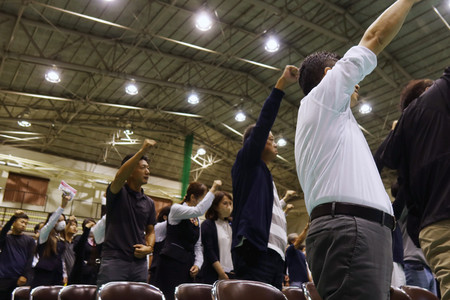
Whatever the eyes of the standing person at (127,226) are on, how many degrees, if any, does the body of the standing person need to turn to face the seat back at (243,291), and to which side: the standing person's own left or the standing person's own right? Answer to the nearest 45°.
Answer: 0° — they already face it

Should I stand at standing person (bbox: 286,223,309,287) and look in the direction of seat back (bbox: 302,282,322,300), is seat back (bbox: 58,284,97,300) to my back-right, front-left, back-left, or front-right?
front-right

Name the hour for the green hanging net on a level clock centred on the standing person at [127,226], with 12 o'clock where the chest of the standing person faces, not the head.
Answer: The green hanging net is roughly at 8 o'clock from the standing person.

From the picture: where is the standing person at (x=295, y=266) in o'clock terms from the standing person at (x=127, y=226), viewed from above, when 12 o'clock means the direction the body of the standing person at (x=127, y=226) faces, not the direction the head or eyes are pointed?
the standing person at (x=295, y=266) is roughly at 9 o'clock from the standing person at (x=127, y=226).
